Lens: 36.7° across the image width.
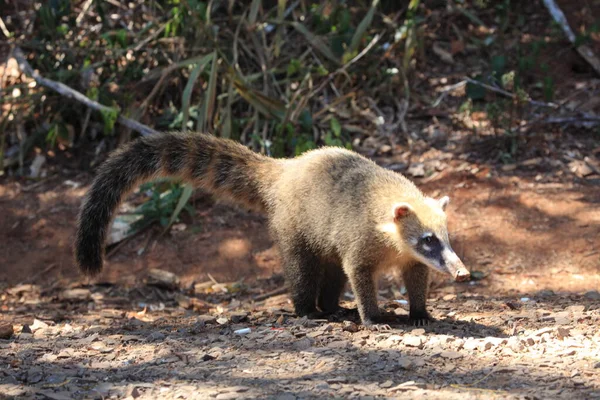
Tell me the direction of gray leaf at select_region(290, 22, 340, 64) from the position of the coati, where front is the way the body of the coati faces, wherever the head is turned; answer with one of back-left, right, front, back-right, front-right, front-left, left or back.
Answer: back-left

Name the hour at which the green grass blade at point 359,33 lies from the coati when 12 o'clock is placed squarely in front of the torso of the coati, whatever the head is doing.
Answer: The green grass blade is roughly at 8 o'clock from the coati.

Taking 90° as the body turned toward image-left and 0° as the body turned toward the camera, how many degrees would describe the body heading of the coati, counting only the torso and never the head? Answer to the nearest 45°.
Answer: approximately 315°

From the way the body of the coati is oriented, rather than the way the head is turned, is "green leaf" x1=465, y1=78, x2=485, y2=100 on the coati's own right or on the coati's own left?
on the coati's own left

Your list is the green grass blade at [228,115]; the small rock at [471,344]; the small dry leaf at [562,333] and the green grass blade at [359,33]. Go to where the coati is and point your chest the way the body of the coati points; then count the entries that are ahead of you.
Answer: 2

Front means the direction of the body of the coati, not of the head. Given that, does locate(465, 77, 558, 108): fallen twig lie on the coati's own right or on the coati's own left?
on the coati's own left

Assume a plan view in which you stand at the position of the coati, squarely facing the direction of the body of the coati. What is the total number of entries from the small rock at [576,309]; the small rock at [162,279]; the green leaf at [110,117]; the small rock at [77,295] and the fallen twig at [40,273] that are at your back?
4

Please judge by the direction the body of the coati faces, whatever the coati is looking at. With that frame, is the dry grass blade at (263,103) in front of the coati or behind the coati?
behind

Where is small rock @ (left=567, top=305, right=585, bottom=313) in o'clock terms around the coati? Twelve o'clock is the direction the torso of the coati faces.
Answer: The small rock is roughly at 11 o'clock from the coati.

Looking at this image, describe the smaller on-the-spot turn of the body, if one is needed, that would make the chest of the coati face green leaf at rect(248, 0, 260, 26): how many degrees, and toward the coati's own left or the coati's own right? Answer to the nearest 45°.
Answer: approximately 135° to the coati's own left
